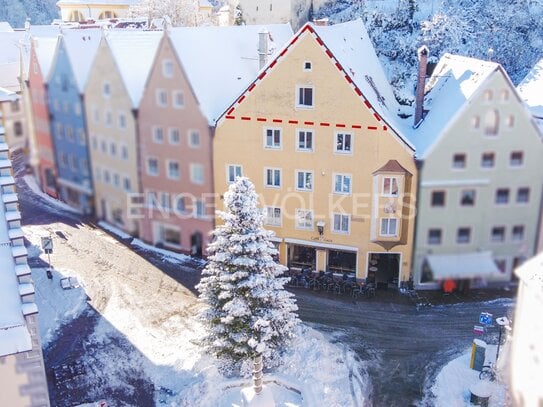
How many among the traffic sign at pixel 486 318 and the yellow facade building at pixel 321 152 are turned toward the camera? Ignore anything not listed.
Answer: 2

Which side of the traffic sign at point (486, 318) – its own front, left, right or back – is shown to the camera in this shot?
front

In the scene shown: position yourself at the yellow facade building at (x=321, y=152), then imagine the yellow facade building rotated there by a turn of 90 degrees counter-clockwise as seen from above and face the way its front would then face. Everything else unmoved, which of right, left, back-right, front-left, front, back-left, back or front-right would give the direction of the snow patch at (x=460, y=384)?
front-right

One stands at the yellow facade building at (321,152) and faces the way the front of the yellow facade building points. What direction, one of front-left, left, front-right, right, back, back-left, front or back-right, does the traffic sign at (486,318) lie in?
front-left

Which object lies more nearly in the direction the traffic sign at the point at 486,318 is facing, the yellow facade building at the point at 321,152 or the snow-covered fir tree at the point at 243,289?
the snow-covered fir tree

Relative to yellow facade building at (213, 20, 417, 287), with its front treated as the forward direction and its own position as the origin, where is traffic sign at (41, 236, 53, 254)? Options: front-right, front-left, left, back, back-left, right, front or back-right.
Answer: right
